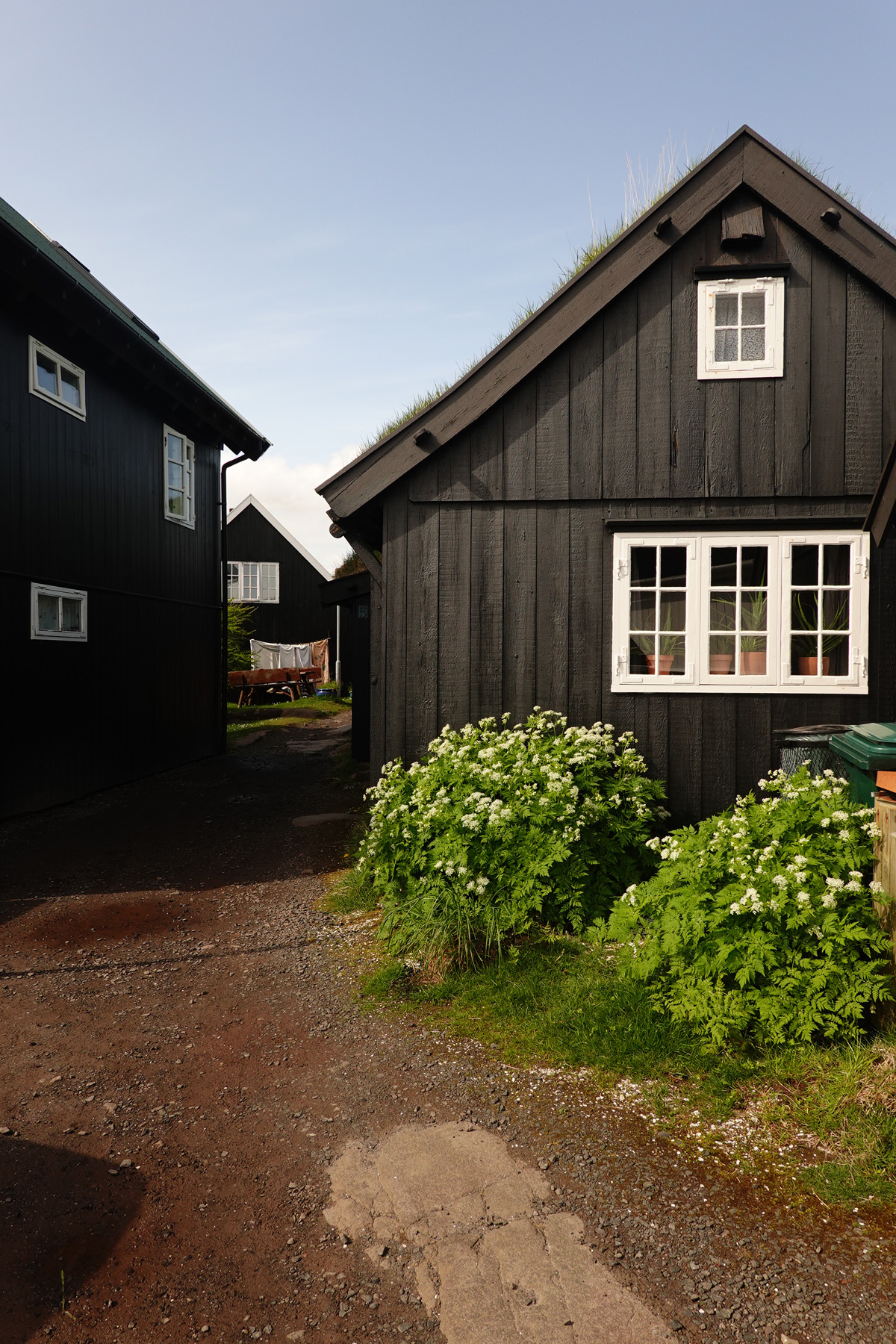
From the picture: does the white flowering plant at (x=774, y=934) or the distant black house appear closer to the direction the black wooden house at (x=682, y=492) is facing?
the white flowering plant

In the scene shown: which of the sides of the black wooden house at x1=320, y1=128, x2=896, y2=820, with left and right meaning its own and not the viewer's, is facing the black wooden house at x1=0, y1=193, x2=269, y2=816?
right

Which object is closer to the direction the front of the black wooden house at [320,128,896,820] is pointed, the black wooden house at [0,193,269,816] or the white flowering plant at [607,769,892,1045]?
the white flowering plant

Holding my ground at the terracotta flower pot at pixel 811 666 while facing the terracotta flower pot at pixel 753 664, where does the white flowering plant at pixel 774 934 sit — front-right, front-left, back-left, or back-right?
front-left

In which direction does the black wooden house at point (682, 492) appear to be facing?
toward the camera

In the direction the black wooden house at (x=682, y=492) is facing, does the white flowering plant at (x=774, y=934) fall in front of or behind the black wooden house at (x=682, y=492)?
in front

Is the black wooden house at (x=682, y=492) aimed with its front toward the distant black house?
no
